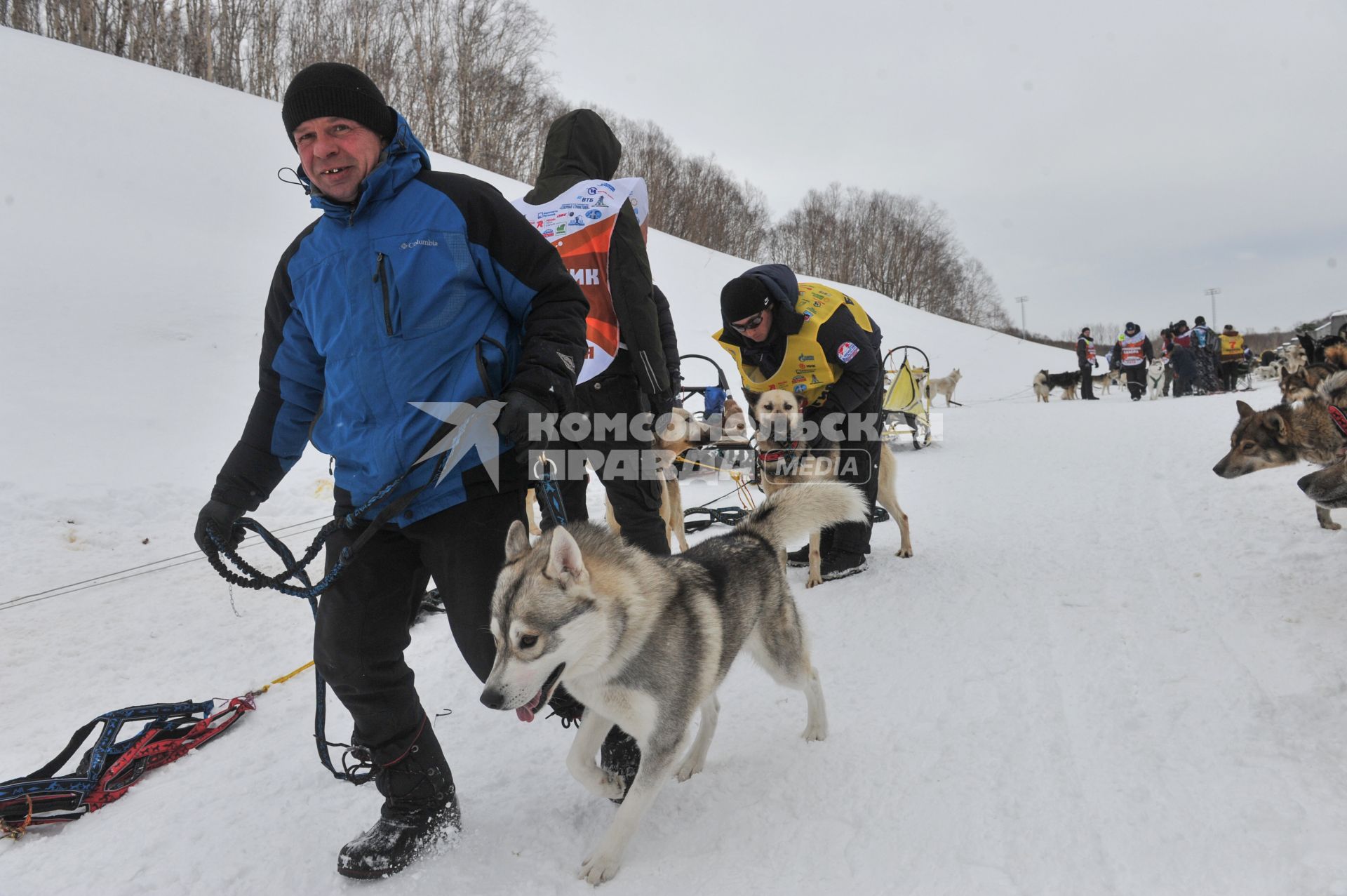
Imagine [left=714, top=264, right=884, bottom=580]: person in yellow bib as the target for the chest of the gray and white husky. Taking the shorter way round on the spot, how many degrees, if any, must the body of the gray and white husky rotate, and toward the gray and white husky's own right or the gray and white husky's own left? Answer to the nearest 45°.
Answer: approximately 135° to the gray and white husky's own right

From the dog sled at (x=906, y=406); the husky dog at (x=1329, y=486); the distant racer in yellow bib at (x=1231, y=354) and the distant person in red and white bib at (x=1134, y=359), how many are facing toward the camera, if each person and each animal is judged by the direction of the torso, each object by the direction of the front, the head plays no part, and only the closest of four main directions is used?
1

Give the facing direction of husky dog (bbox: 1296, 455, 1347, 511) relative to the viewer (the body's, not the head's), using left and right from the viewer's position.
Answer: facing to the left of the viewer

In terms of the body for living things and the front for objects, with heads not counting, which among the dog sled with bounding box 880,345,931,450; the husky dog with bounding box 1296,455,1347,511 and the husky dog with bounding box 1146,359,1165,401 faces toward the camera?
the husky dog with bounding box 1146,359,1165,401

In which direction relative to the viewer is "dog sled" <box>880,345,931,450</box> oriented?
away from the camera

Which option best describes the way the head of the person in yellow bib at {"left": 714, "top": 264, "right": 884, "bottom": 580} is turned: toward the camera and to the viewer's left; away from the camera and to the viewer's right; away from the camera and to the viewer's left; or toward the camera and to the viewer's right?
toward the camera and to the viewer's left

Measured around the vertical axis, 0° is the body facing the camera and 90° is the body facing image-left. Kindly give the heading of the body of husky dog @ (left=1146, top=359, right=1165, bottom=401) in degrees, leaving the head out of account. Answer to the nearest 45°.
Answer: approximately 0°

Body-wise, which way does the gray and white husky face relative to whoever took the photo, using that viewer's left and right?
facing the viewer and to the left of the viewer

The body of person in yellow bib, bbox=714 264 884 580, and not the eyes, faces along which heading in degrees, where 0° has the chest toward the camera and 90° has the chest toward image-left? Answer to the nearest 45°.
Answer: approximately 45°

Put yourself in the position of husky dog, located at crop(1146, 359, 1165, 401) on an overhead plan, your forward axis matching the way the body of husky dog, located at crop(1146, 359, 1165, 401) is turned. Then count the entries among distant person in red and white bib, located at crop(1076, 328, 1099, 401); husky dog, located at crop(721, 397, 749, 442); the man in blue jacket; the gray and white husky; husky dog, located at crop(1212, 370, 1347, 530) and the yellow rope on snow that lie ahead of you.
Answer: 5

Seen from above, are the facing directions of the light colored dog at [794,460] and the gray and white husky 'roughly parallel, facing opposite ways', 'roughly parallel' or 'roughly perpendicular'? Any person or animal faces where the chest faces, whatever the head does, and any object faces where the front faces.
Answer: roughly parallel

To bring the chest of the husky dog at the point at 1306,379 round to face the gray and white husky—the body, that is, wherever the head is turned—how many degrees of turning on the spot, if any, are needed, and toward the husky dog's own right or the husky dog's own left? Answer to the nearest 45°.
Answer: approximately 45° to the husky dog's own left

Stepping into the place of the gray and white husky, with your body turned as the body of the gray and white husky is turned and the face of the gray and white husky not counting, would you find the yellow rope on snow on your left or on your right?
on your right

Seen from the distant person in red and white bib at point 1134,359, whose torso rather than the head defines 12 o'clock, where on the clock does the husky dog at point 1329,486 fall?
The husky dog is roughly at 12 o'clock from the distant person in red and white bib.

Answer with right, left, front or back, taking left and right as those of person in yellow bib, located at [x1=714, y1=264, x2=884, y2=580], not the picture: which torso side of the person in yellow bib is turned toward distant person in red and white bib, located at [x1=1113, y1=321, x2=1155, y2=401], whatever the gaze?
back

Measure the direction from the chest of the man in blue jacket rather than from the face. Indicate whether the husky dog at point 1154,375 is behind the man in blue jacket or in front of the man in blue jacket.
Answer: behind

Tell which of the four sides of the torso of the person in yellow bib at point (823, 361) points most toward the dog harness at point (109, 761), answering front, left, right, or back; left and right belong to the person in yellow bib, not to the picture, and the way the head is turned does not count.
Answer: front

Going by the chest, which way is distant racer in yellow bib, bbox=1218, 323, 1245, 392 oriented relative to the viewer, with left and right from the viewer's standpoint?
facing away from the viewer

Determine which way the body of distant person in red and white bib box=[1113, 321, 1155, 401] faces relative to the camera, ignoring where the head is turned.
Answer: toward the camera
